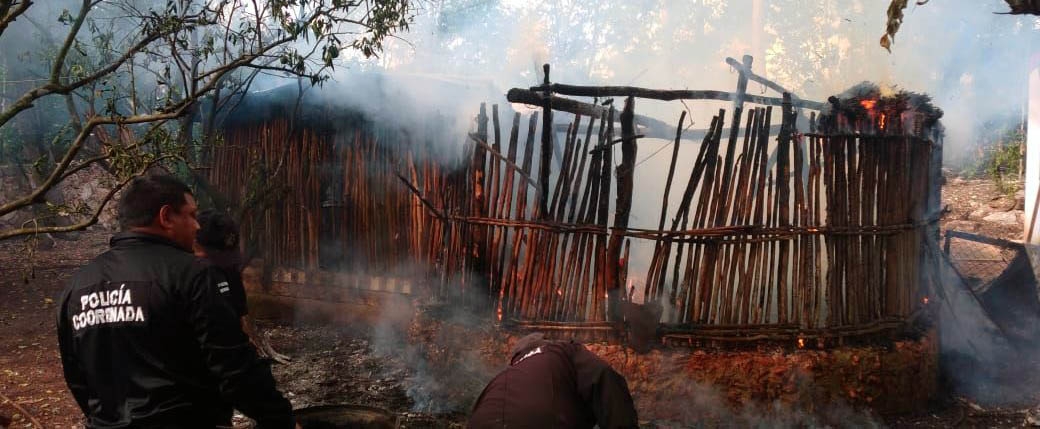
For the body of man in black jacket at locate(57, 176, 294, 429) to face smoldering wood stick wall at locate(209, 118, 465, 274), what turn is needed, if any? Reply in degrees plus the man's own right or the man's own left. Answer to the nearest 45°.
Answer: approximately 45° to the man's own left

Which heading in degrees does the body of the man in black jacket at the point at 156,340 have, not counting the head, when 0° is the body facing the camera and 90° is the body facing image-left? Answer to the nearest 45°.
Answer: approximately 225°

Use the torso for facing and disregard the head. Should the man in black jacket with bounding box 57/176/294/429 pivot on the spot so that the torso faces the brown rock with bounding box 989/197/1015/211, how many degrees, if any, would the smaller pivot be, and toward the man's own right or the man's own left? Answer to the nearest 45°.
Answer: approximately 45° to the man's own right

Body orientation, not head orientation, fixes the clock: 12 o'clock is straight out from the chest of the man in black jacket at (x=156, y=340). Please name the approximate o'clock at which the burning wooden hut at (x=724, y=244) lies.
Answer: The burning wooden hut is roughly at 1 o'clock from the man in black jacket.

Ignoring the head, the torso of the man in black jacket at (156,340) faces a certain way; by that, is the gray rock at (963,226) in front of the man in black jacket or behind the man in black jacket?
in front

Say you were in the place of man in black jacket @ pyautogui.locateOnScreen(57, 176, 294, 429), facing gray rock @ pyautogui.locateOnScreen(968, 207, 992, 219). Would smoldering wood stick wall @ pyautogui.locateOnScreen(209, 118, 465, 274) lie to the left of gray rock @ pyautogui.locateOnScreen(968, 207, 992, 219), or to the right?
left
